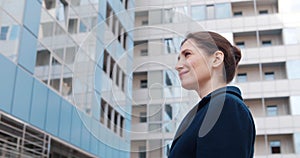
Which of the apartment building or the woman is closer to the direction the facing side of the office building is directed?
the woman

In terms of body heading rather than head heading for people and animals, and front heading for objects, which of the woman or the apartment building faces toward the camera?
the apartment building

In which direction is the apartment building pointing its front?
toward the camera

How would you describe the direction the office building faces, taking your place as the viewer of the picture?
facing the viewer and to the right of the viewer

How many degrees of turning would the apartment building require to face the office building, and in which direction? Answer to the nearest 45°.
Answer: approximately 45° to its right

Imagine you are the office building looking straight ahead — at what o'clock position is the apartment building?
The apartment building is roughly at 9 o'clock from the office building.

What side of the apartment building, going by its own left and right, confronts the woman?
front
